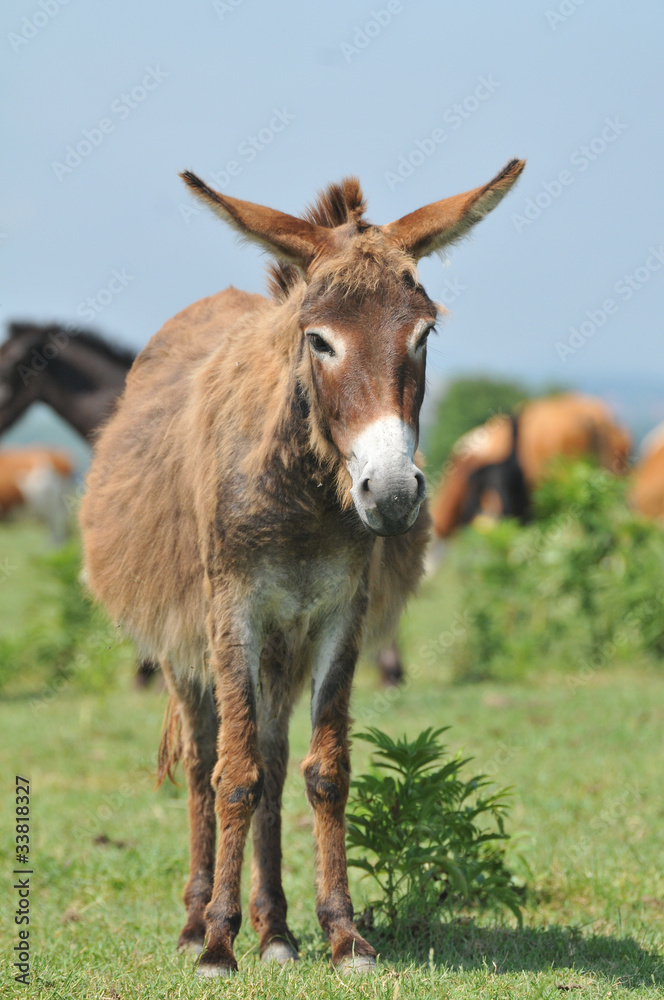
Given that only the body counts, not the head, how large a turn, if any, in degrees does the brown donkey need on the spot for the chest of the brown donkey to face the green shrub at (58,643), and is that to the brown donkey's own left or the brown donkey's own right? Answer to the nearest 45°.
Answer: approximately 180°

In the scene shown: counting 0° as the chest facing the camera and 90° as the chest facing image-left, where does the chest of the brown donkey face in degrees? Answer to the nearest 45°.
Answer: approximately 0°

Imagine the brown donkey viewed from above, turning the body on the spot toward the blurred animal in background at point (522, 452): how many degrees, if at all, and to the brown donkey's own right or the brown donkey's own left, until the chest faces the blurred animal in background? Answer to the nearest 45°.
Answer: approximately 180°
